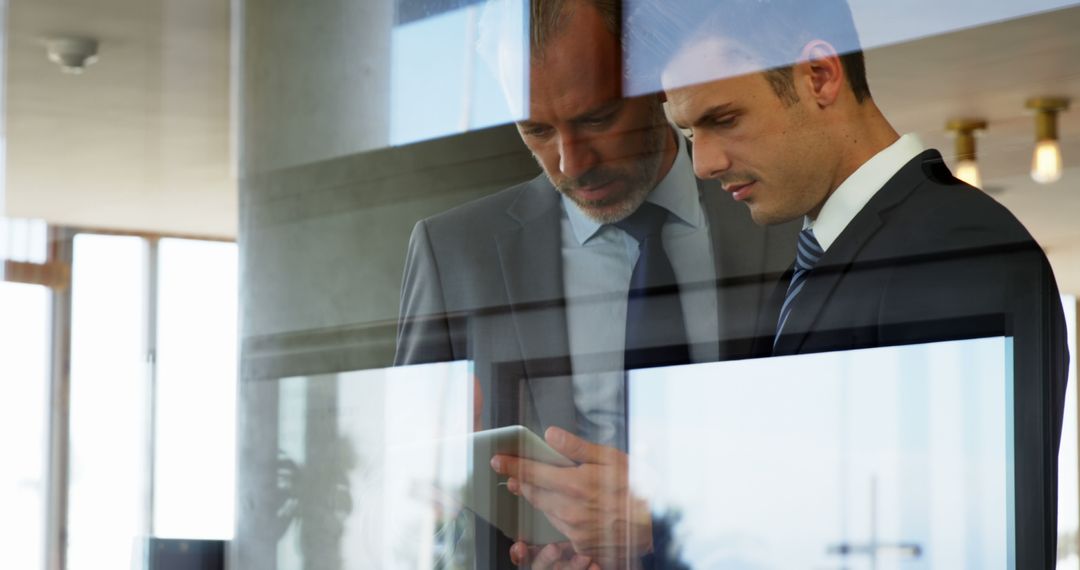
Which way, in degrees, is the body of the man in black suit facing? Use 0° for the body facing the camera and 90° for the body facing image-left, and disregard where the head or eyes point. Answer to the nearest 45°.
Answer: approximately 45°

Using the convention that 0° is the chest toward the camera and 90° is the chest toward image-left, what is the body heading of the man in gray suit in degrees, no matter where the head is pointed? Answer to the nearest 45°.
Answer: approximately 0°

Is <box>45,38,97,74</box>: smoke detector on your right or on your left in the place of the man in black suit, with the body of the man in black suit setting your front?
on your right
